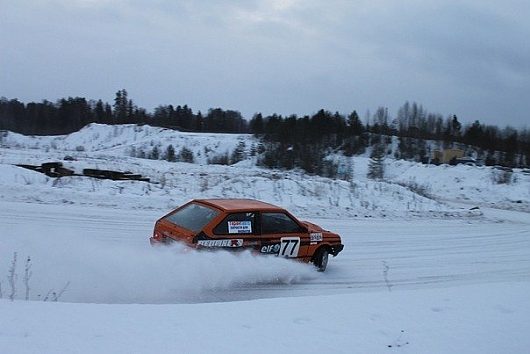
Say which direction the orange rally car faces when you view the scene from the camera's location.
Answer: facing away from the viewer and to the right of the viewer

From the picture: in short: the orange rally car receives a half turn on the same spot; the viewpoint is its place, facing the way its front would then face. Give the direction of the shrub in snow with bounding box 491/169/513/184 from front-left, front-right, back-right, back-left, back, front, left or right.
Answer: back

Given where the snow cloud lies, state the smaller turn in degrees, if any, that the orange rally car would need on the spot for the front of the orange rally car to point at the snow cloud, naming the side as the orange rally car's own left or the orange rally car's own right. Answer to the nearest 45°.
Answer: approximately 180°
